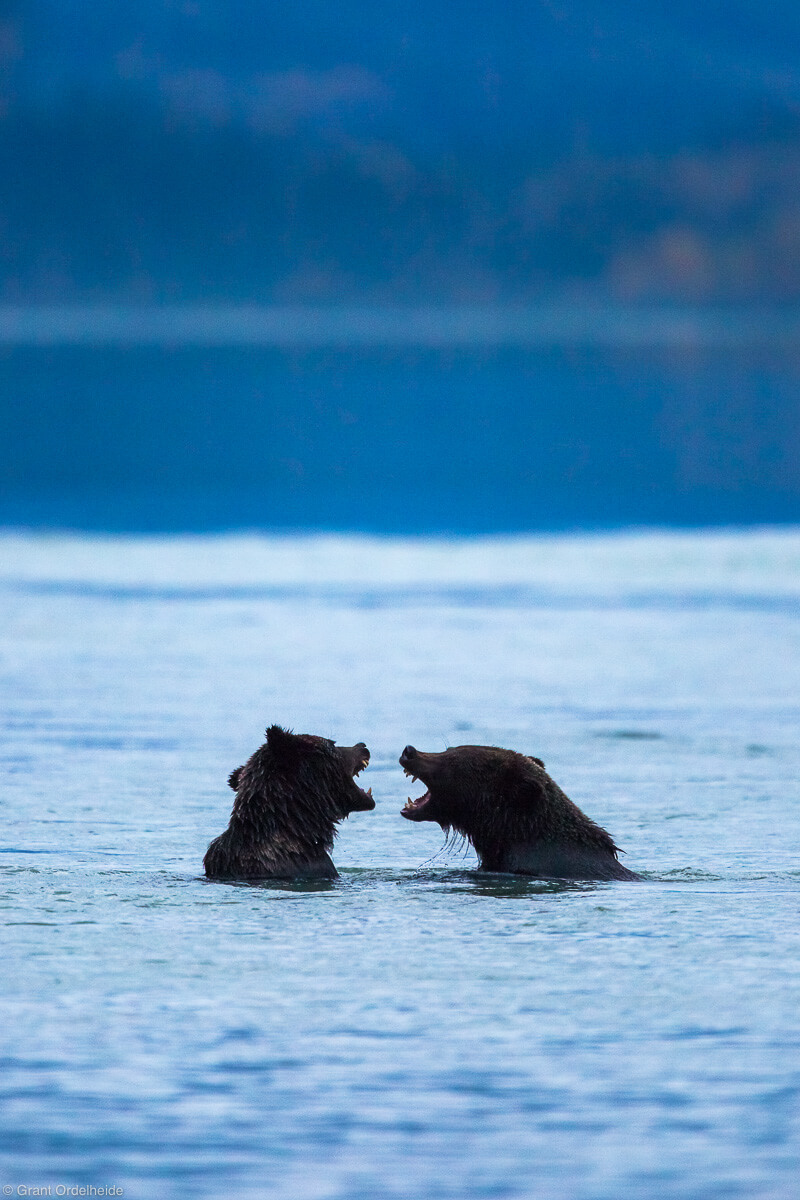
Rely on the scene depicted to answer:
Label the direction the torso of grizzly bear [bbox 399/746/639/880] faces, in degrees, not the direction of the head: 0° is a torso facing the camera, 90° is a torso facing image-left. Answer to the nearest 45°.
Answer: approximately 90°

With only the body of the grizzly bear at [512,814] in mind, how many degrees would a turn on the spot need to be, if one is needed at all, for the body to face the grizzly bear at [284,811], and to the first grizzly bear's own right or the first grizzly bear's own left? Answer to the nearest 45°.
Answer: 0° — it already faces it
